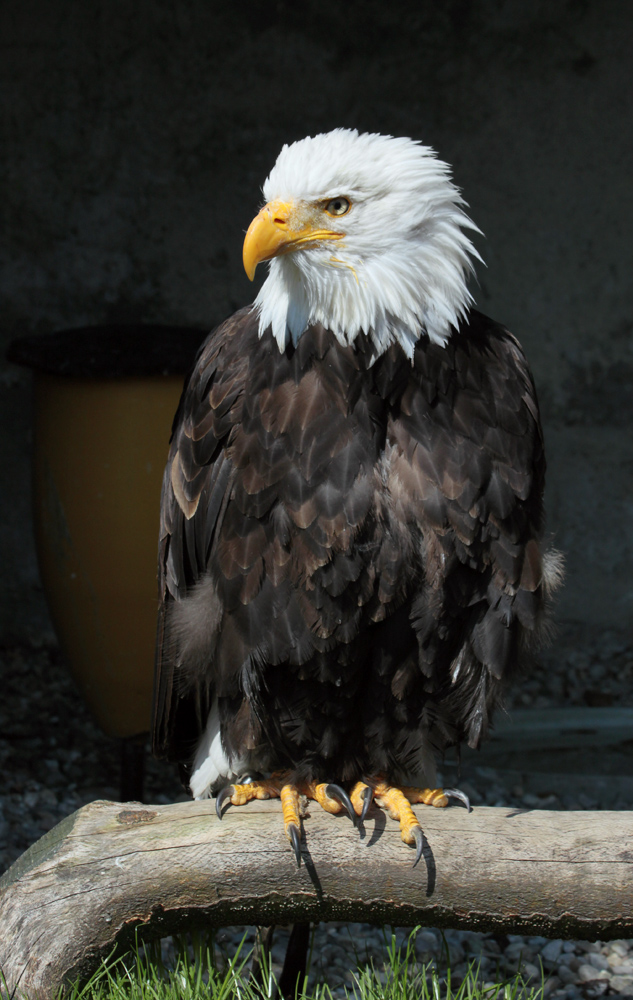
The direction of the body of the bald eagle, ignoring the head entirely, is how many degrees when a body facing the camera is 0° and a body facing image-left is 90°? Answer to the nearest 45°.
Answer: approximately 0°
